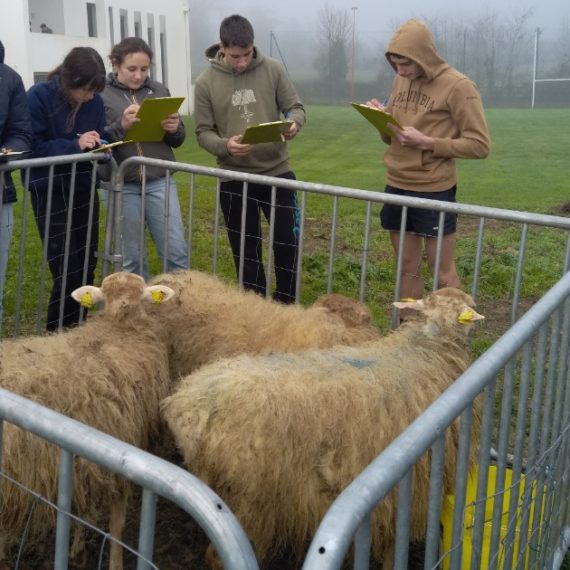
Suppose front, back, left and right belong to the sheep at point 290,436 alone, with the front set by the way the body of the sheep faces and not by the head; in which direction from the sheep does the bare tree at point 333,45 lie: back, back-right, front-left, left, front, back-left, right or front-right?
front-left

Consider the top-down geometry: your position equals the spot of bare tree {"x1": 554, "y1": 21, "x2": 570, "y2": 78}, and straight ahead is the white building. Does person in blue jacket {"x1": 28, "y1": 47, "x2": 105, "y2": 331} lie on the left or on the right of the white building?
left

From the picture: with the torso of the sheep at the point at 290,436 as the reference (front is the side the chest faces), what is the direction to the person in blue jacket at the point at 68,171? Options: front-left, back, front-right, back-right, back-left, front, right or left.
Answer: left

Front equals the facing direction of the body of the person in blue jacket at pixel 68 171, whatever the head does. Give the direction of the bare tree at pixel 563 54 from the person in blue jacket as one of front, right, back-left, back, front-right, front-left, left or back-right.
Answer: left

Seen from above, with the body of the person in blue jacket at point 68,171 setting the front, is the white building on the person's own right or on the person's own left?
on the person's own left

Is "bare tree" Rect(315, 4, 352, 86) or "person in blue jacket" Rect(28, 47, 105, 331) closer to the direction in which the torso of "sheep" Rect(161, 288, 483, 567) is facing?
the bare tree

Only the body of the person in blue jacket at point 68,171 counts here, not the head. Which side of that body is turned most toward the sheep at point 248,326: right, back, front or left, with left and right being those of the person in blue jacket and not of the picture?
front

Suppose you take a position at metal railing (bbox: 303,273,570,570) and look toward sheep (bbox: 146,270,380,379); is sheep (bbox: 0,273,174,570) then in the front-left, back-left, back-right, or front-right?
front-left

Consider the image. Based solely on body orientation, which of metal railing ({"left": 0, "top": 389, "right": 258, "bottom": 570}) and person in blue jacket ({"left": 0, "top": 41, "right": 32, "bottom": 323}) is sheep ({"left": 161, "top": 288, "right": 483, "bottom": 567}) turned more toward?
the person in blue jacket

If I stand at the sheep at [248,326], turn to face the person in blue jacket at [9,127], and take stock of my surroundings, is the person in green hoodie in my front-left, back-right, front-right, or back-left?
front-right

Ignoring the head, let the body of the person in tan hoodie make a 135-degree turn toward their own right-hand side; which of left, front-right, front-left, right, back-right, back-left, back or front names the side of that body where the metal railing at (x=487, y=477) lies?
back

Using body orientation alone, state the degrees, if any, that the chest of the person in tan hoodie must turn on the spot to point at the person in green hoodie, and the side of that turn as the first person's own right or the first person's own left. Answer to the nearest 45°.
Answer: approximately 45° to the first person's own right

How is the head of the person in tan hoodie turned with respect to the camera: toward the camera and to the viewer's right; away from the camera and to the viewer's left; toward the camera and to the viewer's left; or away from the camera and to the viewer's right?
toward the camera and to the viewer's left

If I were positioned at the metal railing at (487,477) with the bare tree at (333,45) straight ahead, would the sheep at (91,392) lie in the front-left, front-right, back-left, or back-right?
front-left
